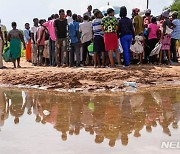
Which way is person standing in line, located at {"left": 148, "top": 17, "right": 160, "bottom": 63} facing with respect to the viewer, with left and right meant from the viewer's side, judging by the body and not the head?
facing away from the viewer

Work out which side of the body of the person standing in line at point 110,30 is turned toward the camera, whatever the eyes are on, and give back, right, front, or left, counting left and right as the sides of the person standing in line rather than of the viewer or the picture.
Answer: back

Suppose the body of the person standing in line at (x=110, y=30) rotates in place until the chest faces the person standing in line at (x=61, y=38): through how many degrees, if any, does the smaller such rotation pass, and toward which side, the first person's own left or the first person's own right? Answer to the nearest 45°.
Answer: approximately 45° to the first person's own left

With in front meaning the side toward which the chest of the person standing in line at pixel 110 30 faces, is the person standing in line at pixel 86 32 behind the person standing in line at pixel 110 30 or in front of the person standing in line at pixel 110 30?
in front
